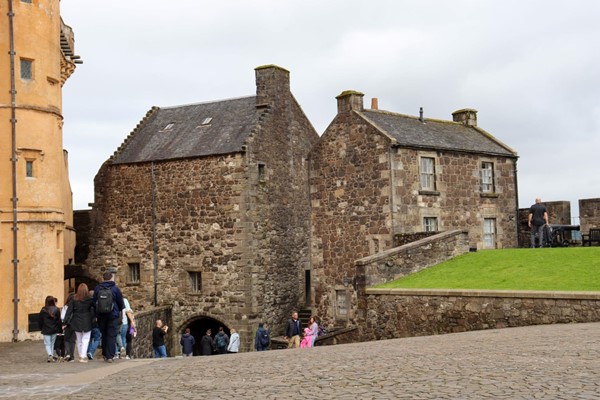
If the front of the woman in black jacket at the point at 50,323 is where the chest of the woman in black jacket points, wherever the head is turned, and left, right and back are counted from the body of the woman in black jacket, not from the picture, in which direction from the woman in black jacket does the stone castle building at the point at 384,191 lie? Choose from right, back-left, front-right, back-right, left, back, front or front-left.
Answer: front-right

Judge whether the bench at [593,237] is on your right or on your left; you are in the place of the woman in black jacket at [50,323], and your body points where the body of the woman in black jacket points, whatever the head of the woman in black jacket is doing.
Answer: on your right

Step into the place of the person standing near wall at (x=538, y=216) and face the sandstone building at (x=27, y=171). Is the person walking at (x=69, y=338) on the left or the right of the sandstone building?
left

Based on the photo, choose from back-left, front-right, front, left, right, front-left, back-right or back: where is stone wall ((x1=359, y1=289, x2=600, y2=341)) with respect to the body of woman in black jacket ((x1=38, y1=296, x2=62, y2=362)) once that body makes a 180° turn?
left

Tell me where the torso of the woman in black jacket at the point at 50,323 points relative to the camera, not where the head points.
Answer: away from the camera

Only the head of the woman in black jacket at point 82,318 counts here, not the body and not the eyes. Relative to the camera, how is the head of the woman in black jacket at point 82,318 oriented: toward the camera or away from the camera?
away from the camera

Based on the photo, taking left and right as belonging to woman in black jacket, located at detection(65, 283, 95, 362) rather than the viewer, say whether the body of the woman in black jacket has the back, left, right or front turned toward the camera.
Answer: back
